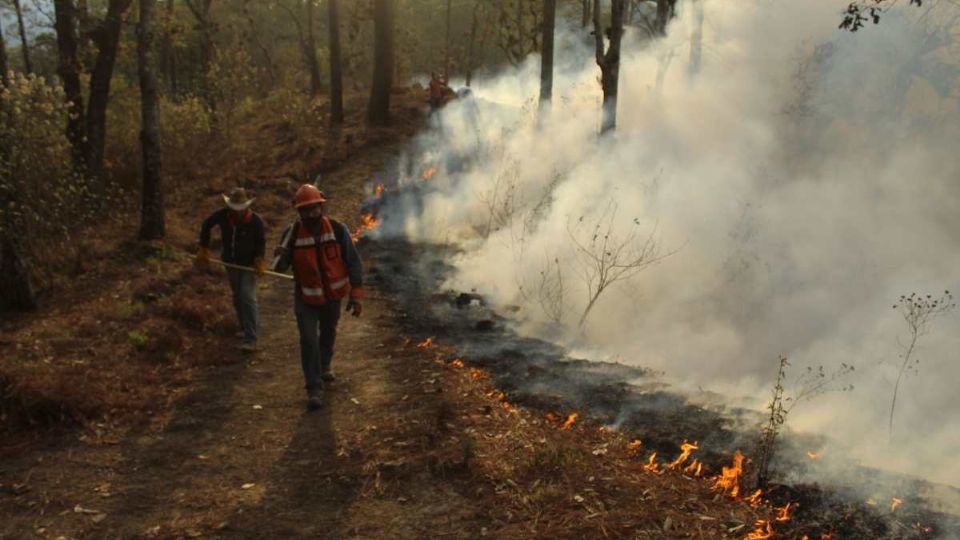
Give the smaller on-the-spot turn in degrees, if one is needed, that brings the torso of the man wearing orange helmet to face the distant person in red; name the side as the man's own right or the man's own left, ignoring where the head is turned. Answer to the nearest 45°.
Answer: approximately 180°

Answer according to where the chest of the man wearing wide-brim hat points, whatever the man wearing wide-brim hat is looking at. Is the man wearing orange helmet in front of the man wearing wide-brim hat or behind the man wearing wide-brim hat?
in front

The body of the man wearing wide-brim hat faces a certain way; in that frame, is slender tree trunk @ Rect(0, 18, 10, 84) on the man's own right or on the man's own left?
on the man's own right

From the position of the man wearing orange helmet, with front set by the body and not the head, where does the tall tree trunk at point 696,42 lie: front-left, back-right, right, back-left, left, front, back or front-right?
back-left

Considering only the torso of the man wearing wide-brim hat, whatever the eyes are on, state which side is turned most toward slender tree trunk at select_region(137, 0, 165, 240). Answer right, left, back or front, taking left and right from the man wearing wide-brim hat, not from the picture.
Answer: back

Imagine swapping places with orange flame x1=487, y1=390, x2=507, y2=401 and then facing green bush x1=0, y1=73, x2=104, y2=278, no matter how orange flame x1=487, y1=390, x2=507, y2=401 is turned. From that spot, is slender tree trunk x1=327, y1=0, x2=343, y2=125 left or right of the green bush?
right

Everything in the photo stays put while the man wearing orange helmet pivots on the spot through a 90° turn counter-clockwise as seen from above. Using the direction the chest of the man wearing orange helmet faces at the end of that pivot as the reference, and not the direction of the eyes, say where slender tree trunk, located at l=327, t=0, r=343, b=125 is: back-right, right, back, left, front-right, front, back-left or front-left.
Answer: left

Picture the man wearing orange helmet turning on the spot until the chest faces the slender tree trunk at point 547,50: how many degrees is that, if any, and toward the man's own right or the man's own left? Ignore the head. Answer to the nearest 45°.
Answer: approximately 135° to the man's own left

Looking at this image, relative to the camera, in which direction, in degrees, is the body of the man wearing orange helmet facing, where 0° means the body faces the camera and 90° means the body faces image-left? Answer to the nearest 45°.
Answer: approximately 0°

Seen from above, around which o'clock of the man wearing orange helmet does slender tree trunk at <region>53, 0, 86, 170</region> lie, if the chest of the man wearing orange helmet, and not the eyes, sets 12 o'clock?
The slender tree trunk is roughly at 5 o'clock from the man wearing orange helmet.

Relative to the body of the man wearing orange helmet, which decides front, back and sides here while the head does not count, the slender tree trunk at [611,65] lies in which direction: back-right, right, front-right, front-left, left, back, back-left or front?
back-left

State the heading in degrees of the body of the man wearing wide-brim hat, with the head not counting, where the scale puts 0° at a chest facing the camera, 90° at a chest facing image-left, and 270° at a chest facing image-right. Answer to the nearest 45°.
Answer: approximately 0°

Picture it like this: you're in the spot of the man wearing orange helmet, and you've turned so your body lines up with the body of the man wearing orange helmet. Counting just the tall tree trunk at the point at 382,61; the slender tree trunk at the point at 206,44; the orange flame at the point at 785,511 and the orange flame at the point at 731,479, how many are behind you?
2

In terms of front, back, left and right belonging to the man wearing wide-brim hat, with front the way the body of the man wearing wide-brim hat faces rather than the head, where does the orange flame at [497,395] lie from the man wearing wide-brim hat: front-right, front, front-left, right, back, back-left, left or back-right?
front-left

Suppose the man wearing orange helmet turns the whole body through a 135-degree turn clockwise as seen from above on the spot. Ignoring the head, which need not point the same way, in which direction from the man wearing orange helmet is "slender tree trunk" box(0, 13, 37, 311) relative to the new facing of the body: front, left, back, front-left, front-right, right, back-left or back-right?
front
